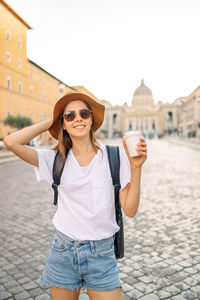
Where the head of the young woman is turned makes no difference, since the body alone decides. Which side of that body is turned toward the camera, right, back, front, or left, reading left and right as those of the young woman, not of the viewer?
front

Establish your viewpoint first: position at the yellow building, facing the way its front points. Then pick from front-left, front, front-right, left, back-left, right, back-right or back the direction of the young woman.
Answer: right

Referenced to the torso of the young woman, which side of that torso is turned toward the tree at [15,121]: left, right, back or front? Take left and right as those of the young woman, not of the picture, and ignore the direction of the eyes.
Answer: back

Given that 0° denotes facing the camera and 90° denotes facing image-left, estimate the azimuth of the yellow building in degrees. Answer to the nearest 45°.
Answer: approximately 270°

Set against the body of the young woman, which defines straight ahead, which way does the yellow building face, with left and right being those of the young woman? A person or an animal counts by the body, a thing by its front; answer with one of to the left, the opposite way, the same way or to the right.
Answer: to the left

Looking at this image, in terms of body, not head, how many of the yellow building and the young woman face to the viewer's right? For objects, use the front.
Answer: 1
